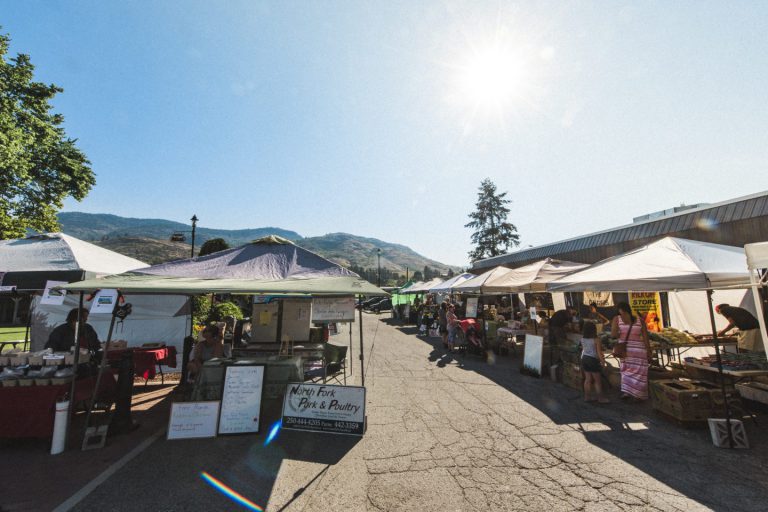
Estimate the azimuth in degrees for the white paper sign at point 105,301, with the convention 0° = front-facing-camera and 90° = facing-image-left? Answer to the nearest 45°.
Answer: approximately 0°

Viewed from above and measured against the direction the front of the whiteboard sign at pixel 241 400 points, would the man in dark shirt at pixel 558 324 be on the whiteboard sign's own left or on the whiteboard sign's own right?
on the whiteboard sign's own left

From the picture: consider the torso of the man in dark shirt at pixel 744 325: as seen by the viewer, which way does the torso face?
to the viewer's left

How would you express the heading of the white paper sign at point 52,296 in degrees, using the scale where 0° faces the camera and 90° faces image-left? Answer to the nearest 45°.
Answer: approximately 0°

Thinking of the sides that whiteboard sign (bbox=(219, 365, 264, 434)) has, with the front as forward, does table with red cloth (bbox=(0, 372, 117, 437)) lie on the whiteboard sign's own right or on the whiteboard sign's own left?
on the whiteboard sign's own right

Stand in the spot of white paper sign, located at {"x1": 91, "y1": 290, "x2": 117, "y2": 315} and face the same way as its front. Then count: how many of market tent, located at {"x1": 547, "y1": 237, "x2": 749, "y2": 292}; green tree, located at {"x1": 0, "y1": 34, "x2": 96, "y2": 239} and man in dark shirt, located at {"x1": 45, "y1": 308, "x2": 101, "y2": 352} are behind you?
2

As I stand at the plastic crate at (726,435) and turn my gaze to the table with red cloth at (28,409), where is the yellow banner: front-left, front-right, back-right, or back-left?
back-right

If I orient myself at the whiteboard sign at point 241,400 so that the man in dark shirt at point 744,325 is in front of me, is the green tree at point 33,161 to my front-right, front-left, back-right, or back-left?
back-left

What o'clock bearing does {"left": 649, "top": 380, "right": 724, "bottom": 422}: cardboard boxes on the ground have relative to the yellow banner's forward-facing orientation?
The cardboard boxes on the ground is roughly at 12 o'clock from the yellow banner.

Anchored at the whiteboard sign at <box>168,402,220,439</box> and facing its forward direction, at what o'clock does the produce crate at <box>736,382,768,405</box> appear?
The produce crate is roughly at 10 o'clock from the whiteboard sign.

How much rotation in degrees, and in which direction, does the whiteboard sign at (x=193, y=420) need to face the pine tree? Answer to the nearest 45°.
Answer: approximately 135° to its left

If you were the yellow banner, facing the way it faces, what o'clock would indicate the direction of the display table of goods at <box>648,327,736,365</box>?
The display table of goods is roughly at 12 o'clock from the yellow banner.
